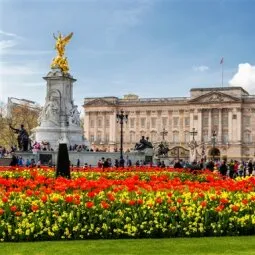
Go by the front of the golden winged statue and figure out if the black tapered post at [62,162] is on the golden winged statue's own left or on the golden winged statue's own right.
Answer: on the golden winged statue's own left

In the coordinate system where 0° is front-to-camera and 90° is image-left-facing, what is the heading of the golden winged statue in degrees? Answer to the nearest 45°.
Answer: approximately 45°
